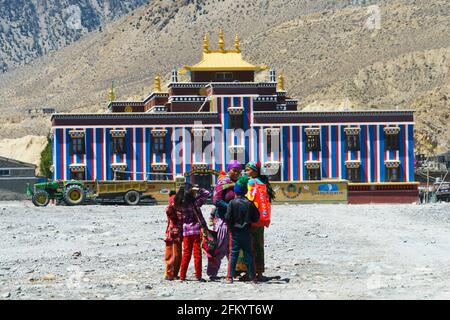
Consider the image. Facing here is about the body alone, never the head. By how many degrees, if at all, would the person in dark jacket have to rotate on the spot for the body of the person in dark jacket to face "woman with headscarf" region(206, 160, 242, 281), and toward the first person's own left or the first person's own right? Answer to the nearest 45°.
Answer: approximately 45° to the first person's own left

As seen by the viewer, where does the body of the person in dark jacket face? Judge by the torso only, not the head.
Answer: away from the camera

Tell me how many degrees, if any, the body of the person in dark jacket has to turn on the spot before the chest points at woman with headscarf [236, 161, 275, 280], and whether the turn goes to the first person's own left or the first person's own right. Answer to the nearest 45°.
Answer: approximately 45° to the first person's own right
